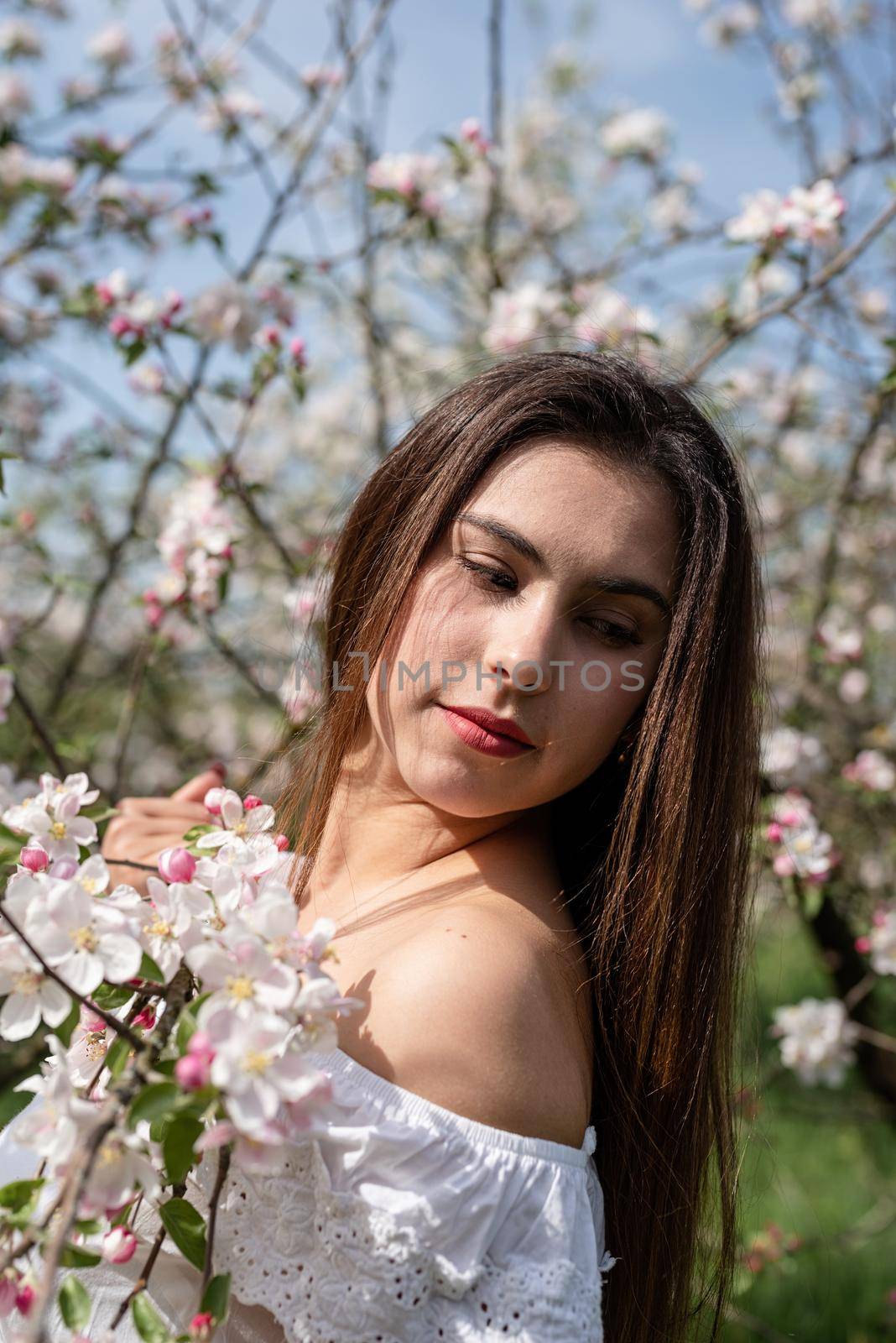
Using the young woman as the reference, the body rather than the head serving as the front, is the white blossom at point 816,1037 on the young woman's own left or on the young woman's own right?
on the young woman's own right

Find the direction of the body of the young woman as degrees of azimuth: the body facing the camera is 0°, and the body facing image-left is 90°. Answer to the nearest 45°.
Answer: approximately 90°
